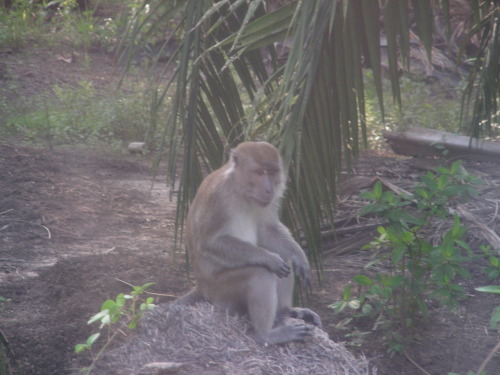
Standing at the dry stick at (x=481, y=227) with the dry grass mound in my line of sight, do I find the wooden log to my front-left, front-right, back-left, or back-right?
back-right

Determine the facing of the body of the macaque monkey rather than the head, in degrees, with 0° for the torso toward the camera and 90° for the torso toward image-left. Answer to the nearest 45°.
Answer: approximately 315°

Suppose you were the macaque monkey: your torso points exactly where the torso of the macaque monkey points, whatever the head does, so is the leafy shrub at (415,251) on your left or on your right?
on your left

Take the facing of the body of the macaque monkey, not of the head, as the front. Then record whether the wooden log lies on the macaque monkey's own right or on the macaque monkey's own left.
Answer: on the macaque monkey's own left

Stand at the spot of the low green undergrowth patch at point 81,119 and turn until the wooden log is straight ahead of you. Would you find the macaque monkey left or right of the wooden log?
right

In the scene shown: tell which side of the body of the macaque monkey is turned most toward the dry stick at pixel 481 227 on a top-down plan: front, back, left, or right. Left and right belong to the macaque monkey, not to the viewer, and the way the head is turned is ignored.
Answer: left
